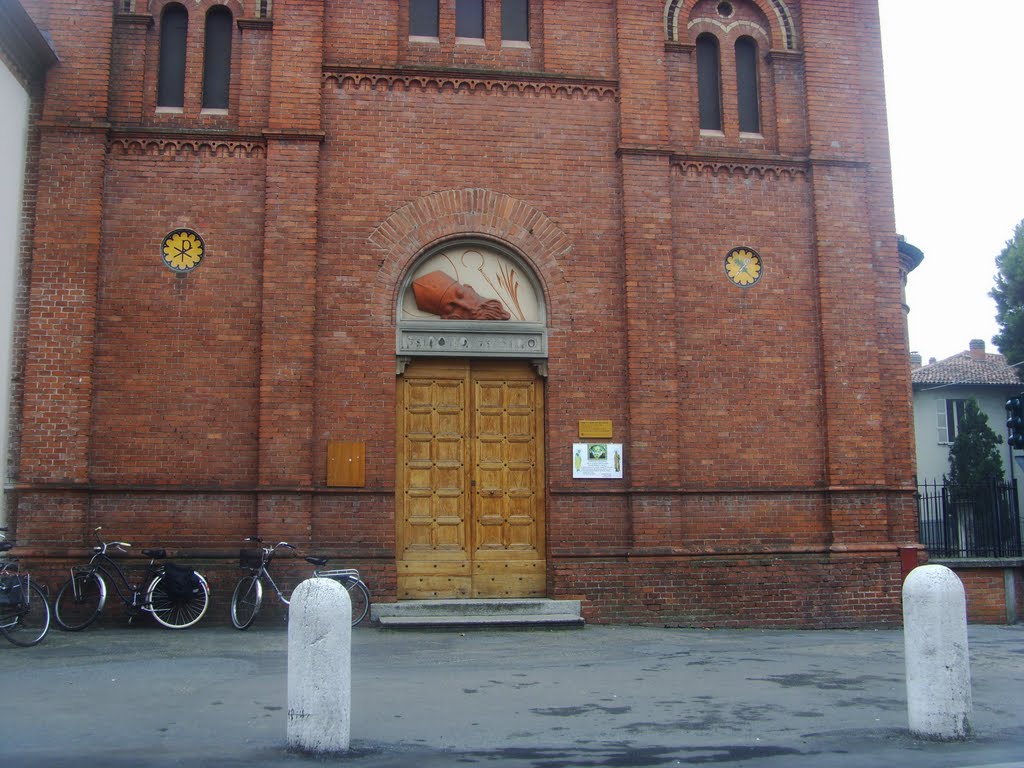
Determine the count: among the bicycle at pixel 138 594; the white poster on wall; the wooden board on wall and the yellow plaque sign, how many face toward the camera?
3

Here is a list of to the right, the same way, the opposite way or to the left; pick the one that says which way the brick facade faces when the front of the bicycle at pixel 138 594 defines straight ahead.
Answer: to the left

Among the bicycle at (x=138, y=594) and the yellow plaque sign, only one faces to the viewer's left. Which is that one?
the bicycle

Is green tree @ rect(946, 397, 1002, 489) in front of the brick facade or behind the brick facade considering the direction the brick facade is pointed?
behind

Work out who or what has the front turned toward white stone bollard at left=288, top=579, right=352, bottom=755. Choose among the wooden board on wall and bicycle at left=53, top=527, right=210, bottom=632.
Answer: the wooden board on wall

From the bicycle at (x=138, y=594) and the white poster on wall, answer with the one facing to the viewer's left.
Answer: the bicycle

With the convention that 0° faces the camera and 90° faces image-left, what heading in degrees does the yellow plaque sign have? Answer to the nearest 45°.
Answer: approximately 0°

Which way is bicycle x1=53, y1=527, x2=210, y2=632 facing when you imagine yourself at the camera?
facing to the left of the viewer

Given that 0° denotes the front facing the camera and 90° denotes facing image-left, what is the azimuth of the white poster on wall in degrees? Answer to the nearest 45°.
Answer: approximately 0°

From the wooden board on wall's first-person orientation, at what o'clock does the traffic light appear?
The traffic light is roughly at 10 o'clock from the wooden board on wall.

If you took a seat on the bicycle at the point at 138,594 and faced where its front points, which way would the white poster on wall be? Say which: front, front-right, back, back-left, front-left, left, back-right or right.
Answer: back
